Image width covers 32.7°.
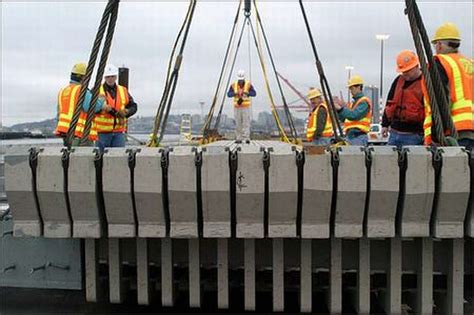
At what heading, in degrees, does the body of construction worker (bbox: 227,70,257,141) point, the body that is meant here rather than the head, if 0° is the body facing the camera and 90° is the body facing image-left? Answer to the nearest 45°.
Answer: approximately 0°

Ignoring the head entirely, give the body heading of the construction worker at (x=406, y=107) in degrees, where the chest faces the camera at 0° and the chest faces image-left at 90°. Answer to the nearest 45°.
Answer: approximately 45°

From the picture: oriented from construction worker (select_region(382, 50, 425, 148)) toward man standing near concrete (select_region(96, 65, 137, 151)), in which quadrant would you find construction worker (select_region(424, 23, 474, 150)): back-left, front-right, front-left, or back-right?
back-left

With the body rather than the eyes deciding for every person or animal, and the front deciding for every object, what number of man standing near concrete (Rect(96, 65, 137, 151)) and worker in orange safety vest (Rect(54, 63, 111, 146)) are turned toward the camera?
1
